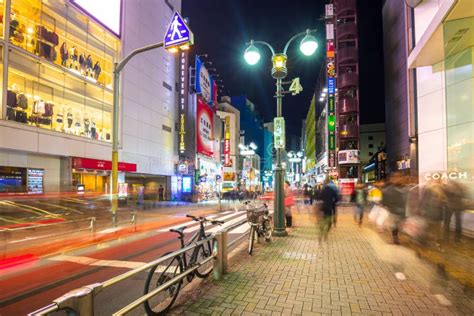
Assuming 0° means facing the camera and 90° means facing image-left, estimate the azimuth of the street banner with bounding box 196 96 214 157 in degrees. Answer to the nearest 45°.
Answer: approximately 315°

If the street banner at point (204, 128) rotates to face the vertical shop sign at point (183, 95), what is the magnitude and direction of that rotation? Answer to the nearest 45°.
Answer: approximately 45° to its right

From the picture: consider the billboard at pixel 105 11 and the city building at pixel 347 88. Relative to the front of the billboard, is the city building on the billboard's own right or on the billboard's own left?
on the billboard's own left

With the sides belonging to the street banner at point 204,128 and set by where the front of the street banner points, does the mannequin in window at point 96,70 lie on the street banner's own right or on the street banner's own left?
on the street banner's own right

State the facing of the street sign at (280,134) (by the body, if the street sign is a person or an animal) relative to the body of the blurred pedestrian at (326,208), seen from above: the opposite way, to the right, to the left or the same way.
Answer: the opposite way

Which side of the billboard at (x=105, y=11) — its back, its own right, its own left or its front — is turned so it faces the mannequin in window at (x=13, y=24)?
right

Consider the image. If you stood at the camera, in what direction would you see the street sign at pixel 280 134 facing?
facing the viewer

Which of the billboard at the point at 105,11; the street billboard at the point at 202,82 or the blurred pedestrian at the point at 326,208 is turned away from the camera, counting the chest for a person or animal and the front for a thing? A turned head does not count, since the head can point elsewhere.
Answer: the blurred pedestrian

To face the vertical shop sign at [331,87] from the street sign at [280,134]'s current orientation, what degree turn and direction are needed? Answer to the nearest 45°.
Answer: approximately 180°

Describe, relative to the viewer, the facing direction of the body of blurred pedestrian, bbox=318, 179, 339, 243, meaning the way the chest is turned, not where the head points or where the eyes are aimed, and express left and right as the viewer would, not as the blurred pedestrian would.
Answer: facing away from the viewer

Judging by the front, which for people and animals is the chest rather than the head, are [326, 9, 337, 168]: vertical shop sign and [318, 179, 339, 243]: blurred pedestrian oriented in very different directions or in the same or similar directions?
very different directions

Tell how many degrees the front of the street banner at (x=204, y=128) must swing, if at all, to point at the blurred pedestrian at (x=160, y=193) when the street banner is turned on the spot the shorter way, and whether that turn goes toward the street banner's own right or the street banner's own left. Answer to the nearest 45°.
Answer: approximately 45° to the street banner's own right

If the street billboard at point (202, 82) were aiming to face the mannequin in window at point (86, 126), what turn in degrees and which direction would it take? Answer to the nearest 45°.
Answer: approximately 45° to its right

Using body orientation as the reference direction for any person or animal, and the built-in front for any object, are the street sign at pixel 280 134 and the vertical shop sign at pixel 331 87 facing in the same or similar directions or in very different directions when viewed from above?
same or similar directions

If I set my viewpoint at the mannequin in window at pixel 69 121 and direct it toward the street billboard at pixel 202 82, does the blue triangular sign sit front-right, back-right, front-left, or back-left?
back-right

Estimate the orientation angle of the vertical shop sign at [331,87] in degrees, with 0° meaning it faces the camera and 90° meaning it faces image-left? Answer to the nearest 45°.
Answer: approximately 0°

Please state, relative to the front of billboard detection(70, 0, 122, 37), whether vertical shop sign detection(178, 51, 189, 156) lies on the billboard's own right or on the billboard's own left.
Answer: on the billboard's own left

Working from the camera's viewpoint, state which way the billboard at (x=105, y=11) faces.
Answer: facing the viewer and to the right of the viewer

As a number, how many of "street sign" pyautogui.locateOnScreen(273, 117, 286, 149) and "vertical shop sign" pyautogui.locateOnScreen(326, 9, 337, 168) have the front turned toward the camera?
2
